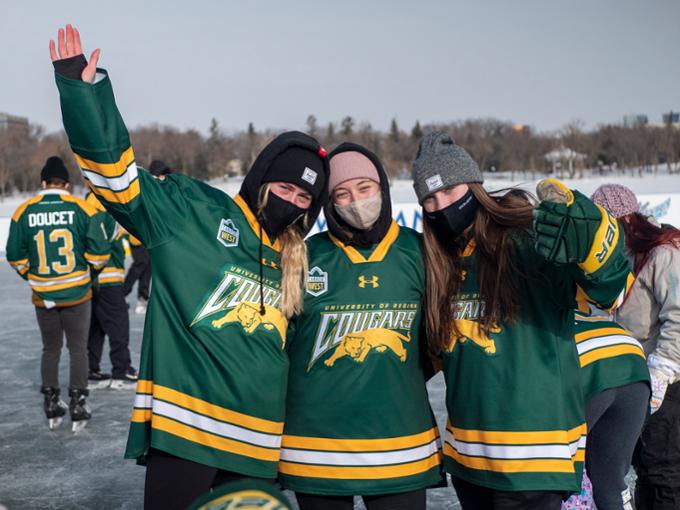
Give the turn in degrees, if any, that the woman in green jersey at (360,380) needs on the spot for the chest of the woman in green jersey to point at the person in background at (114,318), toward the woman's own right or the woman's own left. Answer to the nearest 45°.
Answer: approximately 135° to the woman's own right

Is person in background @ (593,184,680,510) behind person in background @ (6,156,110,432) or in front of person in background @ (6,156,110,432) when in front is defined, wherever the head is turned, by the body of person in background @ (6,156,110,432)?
behind

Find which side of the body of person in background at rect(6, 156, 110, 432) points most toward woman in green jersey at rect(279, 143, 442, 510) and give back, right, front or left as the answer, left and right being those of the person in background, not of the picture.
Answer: back

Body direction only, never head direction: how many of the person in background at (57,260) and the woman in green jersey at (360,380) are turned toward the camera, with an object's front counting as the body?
1

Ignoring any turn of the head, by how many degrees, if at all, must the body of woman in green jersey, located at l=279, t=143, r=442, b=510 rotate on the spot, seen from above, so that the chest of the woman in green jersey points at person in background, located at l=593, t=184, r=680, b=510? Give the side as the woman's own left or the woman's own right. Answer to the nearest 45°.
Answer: approximately 135° to the woman's own left

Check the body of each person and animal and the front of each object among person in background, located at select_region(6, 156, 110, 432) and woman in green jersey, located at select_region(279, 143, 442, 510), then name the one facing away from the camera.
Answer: the person in background

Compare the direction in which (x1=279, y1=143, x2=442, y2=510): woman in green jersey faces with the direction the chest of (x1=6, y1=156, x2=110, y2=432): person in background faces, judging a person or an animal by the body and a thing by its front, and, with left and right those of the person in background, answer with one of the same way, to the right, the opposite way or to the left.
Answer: the opposite way

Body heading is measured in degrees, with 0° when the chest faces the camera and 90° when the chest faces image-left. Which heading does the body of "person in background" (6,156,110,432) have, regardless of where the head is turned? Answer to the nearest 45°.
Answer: approximately 180°

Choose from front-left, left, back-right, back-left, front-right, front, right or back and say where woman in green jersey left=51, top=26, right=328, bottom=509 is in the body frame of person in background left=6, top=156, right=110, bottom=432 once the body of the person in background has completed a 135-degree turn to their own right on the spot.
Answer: front-right

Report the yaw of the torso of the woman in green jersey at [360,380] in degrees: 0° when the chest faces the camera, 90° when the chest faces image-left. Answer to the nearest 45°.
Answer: approximately 0°
